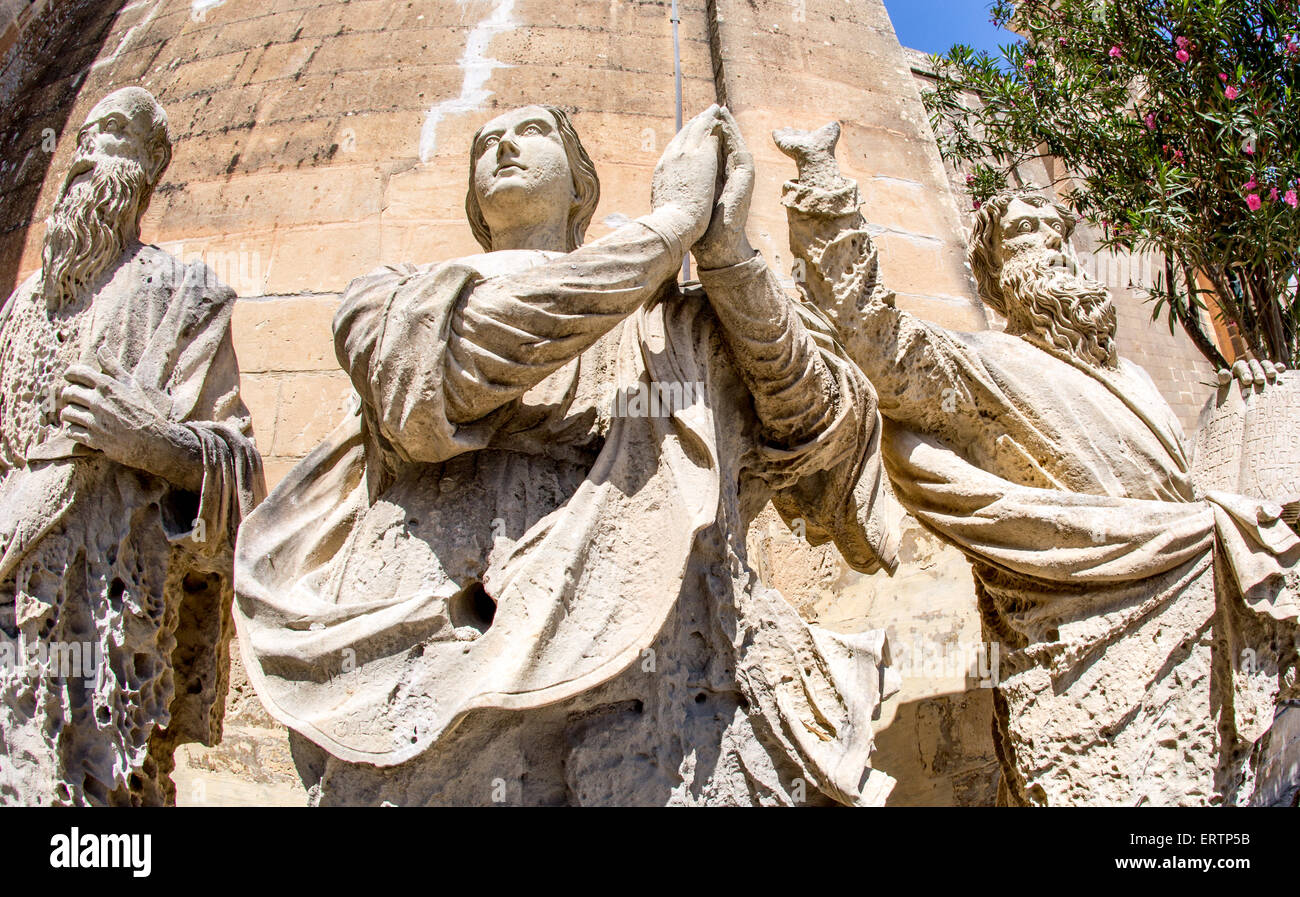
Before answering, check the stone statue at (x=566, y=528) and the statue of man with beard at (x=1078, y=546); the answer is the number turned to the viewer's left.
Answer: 0

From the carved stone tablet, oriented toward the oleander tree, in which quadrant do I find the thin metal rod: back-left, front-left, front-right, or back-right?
front-left

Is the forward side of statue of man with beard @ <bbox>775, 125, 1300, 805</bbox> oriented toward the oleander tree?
no

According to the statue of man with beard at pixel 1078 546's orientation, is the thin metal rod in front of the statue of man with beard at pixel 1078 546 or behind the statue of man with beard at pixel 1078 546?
behind

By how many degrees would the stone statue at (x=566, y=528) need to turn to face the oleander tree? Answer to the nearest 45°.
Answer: approximately 135° to its left

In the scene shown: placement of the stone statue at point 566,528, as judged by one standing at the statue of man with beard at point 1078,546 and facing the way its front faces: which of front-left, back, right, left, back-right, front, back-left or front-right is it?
right

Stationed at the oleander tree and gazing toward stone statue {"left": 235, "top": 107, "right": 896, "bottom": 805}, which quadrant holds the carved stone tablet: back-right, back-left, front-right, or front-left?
front-left

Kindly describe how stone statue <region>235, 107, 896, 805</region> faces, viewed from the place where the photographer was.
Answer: facing the viewer

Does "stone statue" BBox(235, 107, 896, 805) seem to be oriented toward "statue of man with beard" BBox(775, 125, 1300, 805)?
no
